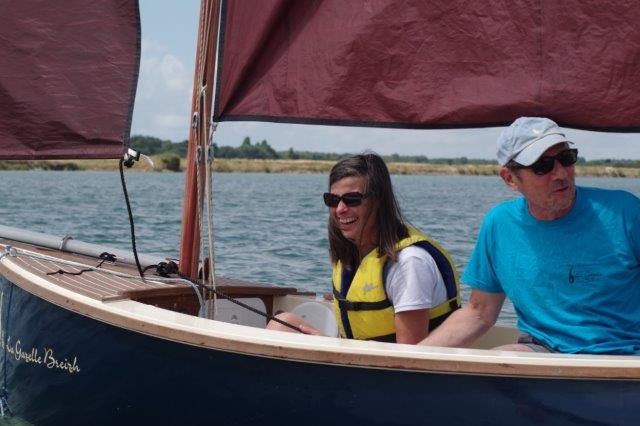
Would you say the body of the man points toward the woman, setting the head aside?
no

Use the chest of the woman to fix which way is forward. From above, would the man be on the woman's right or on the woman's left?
on the woman's left

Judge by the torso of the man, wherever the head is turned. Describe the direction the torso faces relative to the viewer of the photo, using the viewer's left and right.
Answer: facing the viewer

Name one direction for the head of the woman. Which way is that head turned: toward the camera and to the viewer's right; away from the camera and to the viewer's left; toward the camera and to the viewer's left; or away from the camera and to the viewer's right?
toward the camera and to the viewer's left

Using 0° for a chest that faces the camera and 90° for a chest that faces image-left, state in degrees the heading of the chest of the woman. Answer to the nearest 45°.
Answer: approximately 45°

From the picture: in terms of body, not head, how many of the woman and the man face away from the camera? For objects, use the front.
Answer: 0

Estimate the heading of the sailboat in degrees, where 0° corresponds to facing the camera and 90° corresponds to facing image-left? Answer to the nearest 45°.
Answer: approximately 90°
